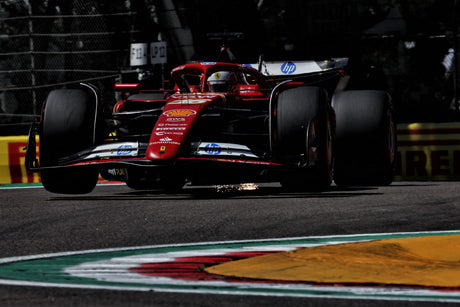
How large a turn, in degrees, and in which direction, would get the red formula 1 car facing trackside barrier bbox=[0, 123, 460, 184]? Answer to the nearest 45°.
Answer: approximately 135° to its left

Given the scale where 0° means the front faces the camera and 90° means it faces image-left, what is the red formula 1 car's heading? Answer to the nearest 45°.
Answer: approximately 0°
